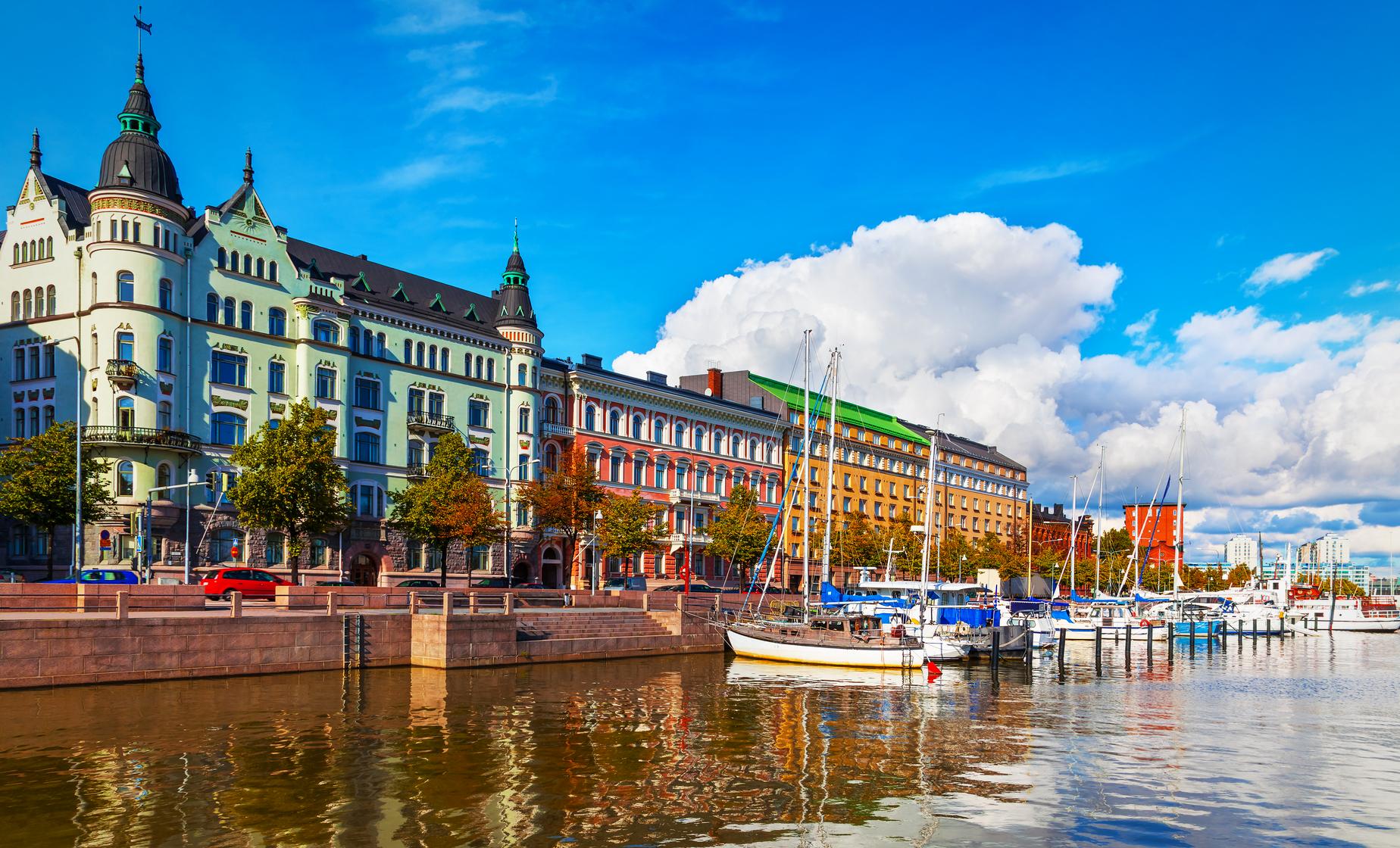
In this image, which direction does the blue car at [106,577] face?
to the viewer's left

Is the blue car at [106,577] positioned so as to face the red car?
no
